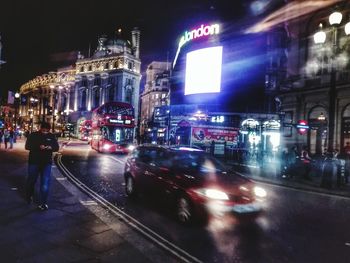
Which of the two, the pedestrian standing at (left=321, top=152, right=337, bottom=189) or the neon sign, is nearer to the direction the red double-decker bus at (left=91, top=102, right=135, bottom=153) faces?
the pedestrian standing

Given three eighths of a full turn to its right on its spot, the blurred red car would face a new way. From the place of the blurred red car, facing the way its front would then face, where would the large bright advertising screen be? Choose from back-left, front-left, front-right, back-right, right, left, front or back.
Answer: right

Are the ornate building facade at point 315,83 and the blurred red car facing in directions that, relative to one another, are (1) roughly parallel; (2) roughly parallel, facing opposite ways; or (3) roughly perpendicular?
roughly perpendicular

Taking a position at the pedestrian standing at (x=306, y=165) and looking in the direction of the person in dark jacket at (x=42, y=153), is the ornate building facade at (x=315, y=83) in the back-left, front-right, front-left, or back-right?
back-right

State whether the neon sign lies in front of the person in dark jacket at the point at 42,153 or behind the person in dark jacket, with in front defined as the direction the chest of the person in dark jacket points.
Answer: behind

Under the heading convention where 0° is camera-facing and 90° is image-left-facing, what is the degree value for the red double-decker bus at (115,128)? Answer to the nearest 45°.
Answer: approximately 315°

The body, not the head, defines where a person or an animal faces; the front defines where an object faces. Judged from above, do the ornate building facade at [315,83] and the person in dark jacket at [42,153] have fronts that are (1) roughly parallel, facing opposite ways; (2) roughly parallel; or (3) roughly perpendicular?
roughly perpendicular

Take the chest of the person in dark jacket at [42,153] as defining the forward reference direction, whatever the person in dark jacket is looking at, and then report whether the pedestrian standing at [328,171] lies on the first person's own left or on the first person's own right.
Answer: on the first person's own left

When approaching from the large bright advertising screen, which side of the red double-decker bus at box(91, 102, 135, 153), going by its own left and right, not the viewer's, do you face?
left

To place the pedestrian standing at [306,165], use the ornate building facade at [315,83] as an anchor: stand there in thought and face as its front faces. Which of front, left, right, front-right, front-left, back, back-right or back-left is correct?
front-left

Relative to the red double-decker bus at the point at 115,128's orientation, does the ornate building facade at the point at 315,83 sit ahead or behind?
ahead
